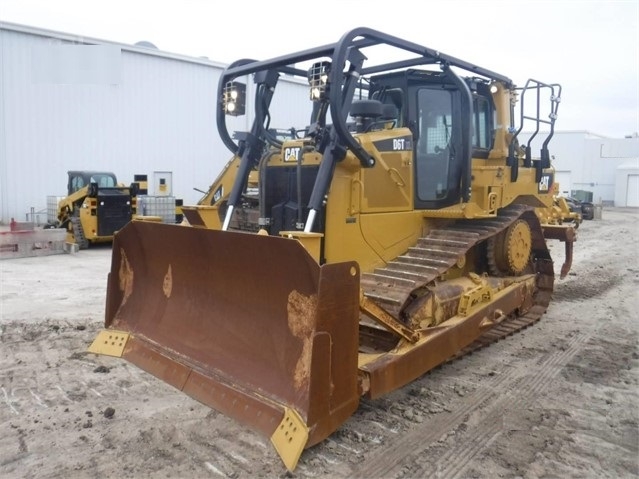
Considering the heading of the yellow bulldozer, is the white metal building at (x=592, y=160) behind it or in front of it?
behind

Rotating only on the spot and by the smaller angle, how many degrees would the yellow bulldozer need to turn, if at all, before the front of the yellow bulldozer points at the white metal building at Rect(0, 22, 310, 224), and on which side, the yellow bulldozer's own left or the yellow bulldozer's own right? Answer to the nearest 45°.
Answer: approximately 90° to the yellow bulldozer's own right

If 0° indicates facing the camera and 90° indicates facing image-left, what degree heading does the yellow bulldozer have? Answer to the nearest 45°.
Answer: approximately 45°
